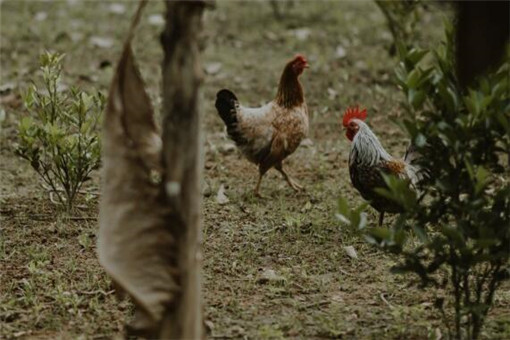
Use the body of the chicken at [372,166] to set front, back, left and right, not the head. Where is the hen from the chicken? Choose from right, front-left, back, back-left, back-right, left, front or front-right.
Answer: front-right

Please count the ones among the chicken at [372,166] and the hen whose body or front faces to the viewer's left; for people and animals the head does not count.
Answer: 1

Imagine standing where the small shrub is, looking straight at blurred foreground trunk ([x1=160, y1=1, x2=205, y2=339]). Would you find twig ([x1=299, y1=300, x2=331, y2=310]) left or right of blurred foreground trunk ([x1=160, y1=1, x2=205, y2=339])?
left

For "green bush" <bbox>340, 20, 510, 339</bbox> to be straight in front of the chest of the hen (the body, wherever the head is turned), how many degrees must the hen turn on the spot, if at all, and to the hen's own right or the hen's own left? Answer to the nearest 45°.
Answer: approximately 90° to the hen's own right

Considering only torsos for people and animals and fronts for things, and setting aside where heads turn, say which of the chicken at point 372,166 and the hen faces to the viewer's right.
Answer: the hen

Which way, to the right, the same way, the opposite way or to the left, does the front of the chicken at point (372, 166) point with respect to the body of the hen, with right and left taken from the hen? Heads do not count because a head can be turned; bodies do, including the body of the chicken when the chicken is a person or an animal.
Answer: the opposite way

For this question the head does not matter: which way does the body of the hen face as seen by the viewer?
to the viewer's right

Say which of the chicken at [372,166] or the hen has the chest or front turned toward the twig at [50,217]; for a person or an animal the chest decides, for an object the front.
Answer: the chicken

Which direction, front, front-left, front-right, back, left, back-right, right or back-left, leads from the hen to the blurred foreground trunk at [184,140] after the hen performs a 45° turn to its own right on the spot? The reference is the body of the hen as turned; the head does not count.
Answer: front-right

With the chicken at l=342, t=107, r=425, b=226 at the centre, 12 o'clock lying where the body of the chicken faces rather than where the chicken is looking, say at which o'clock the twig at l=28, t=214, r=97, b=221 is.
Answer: The twig is roughly at 12 o'clock from the chicken.

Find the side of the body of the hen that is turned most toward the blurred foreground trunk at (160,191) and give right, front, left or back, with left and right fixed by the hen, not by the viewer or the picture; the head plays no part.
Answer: right

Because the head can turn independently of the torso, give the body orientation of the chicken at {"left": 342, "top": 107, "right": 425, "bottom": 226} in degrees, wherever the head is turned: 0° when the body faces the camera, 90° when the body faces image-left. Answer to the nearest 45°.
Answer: approximately 90°
